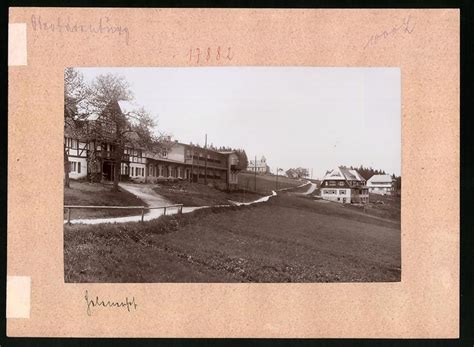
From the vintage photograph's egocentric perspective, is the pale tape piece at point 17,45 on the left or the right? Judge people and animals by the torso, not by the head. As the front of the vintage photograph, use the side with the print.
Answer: on its right

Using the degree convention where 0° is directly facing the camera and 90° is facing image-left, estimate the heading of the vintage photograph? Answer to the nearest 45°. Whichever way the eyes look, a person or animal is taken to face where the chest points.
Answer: approximately 0°

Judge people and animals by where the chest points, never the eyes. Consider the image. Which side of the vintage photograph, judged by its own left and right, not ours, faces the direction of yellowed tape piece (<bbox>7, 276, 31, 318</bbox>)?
right
